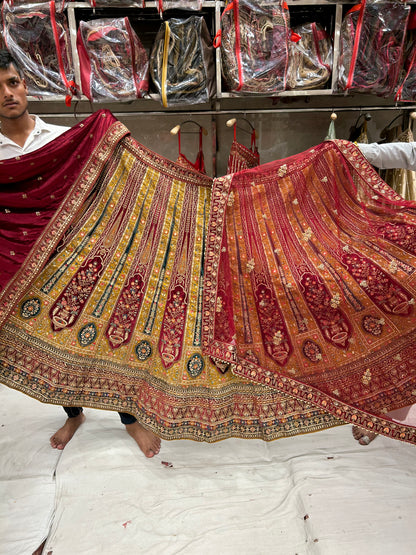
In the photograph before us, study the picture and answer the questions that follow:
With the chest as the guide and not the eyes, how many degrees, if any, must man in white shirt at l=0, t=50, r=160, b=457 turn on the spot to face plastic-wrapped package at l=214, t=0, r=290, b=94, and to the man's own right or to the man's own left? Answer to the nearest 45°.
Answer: approximately 90° to the man's own left

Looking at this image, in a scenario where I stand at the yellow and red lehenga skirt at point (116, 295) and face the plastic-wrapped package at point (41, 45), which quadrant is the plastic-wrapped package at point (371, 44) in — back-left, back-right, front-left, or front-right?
front-right

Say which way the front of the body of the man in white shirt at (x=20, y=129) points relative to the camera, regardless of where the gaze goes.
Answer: toward the camera

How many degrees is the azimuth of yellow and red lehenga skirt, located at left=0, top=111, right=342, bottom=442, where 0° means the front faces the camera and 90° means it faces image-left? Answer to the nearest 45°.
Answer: approximately 0°

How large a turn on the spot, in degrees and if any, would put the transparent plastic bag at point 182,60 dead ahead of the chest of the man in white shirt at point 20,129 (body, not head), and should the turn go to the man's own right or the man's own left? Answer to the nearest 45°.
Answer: approximately 135° to the man's own left

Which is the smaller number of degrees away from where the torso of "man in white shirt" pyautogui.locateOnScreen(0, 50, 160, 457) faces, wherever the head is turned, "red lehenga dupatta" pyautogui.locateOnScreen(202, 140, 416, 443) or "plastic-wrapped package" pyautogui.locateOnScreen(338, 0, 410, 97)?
the red lehenga dupatta

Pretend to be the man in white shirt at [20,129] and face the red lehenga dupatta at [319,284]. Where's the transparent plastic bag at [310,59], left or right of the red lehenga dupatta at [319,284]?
left

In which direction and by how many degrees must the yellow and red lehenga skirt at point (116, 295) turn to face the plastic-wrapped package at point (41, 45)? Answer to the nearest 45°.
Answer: approximately 180°

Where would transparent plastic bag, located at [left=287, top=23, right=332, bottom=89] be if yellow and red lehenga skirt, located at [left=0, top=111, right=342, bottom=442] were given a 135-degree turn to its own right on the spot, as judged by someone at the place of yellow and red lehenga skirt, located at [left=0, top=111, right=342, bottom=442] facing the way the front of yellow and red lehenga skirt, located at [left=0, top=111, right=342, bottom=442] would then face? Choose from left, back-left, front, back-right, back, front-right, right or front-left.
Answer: right

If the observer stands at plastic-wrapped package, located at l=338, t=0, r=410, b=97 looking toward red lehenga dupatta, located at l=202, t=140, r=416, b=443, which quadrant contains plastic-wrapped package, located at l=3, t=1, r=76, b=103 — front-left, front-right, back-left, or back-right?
front-right
